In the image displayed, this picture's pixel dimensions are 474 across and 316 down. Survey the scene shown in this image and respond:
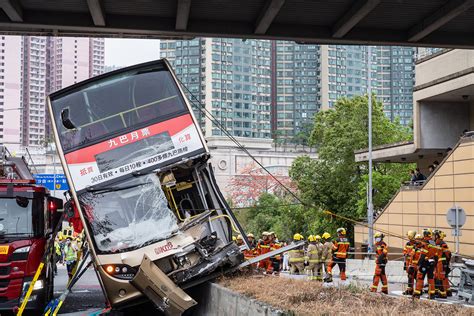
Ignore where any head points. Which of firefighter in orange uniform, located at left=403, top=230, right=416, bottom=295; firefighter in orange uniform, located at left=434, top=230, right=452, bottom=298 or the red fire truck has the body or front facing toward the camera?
the red fire truck

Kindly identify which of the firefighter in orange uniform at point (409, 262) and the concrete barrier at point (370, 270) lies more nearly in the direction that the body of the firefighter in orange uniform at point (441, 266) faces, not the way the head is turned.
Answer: the firefighter in orange uniform

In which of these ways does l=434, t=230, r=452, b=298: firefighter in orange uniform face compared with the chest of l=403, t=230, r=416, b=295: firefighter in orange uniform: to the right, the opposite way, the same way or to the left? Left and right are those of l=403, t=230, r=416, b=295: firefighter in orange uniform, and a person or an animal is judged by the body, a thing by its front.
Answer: the same way

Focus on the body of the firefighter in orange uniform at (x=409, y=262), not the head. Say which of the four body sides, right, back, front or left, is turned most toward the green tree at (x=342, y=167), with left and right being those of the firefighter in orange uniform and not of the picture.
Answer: right

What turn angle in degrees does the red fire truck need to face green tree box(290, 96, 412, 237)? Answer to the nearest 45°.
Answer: approximately 135° to its left

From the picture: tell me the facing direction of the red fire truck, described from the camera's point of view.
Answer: facing the viewer

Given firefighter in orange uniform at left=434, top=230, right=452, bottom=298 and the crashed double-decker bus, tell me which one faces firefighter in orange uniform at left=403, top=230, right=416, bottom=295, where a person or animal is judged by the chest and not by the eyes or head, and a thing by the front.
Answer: firefighter in orange uniform at left=434, top=230, right=452, bottom=298

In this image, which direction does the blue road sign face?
toward the camera

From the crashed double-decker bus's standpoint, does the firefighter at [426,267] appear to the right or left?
on its left

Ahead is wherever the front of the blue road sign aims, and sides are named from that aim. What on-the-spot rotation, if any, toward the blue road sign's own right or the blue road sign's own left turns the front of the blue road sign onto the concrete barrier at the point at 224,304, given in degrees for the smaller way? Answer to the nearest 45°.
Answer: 0° — it already faces it

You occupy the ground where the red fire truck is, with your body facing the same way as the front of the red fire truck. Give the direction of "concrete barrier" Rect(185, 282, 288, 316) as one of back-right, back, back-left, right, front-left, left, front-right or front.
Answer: front-left

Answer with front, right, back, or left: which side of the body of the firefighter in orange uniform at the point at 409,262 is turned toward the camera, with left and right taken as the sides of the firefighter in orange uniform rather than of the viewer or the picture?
left
